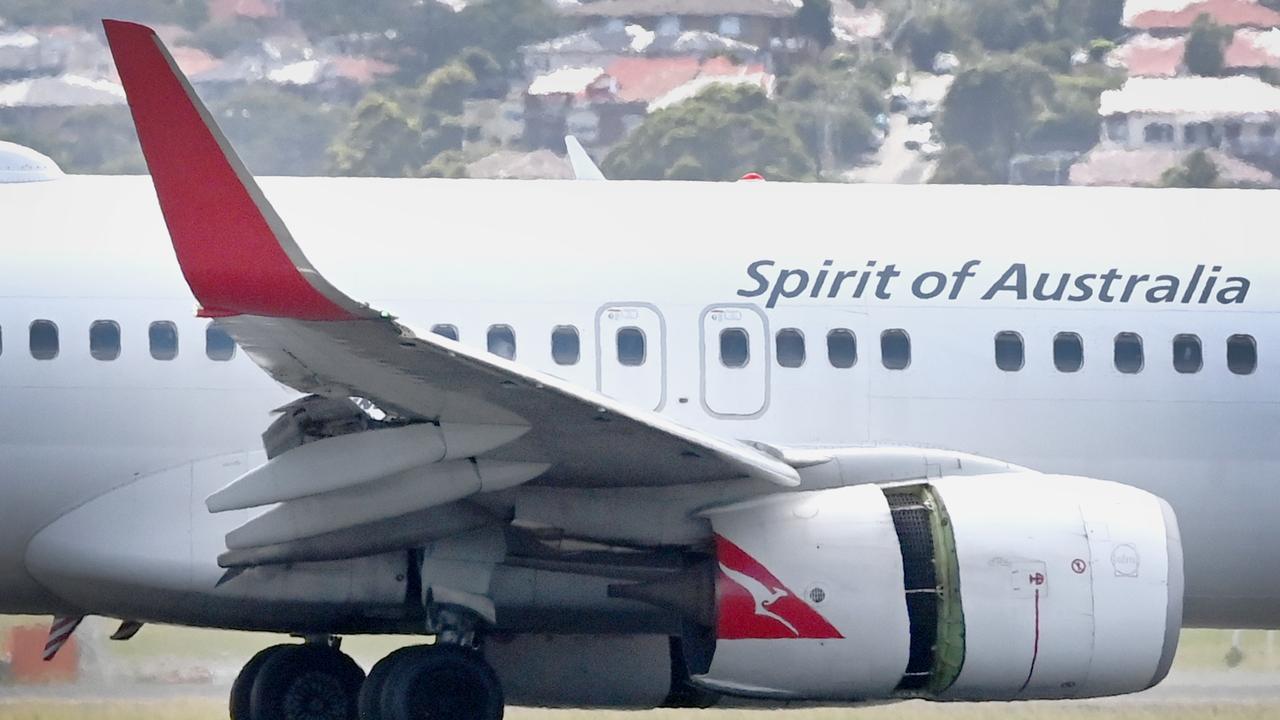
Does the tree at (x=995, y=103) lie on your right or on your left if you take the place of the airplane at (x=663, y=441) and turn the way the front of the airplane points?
on your left

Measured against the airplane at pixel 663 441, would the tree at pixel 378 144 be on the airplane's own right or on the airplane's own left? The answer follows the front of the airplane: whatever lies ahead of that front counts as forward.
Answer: on the airplane's own left

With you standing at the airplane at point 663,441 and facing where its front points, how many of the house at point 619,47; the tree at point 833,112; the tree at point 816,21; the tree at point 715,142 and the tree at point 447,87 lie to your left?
5

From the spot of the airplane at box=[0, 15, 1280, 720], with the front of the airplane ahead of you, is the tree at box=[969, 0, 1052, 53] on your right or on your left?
on your left

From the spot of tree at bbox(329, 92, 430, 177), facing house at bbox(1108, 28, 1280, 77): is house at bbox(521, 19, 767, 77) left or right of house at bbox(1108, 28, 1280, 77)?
left

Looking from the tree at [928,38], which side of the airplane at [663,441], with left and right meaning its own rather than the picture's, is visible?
left

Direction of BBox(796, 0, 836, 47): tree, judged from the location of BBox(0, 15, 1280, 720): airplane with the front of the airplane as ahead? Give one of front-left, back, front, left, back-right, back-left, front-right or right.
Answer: left

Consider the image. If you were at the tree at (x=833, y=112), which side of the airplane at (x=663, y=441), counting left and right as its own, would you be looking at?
left

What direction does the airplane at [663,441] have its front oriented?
to the viewer's right
